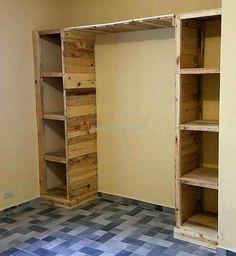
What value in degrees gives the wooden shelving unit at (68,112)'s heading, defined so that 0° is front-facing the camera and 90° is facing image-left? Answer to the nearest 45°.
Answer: approximately 45°

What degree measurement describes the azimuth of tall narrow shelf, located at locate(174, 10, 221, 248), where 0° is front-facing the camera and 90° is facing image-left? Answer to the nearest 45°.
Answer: approximately 45°
